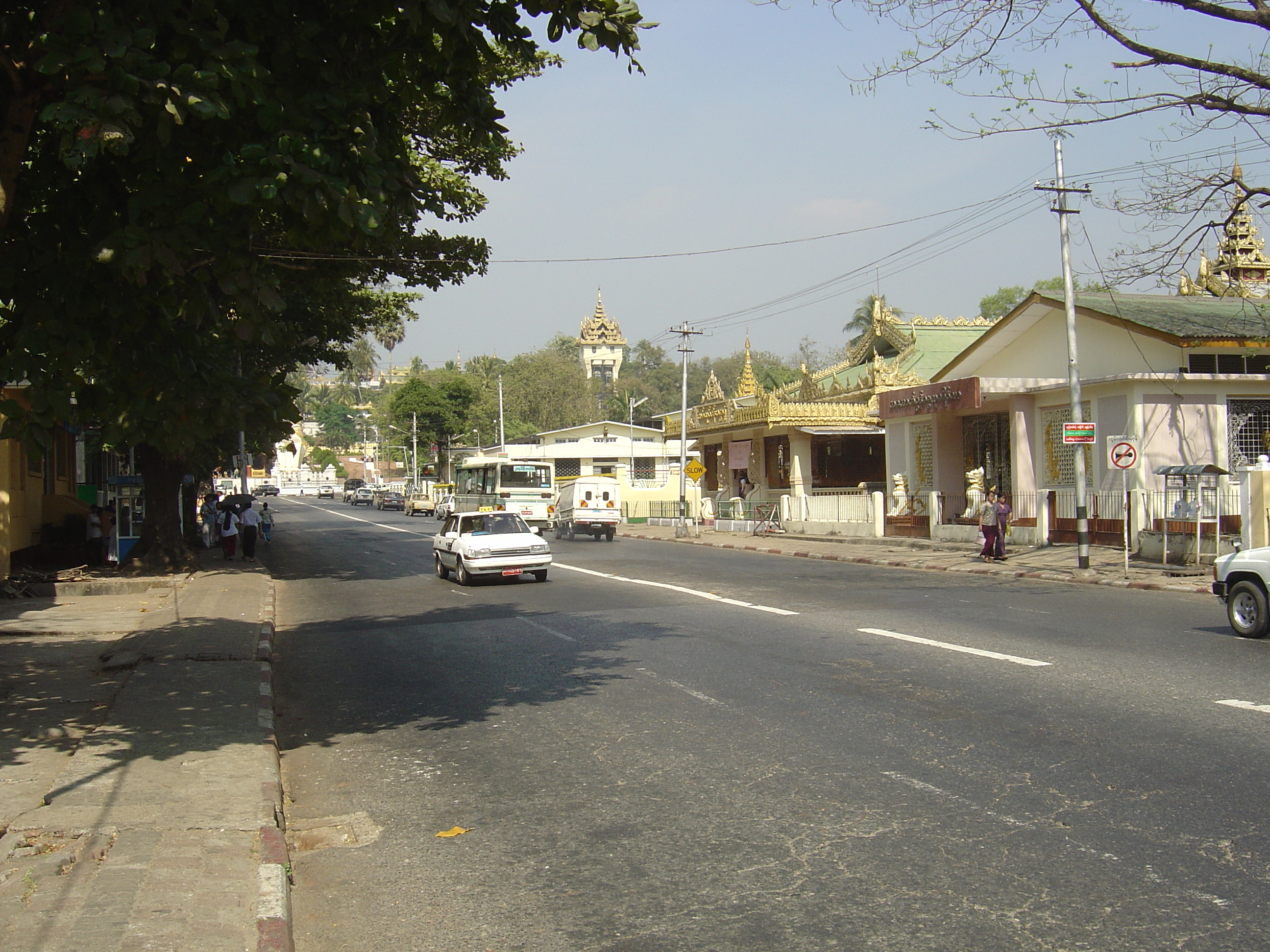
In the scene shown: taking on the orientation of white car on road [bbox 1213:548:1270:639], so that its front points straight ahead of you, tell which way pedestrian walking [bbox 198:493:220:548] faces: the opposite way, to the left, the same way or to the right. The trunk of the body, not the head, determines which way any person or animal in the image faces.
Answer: the opposite way

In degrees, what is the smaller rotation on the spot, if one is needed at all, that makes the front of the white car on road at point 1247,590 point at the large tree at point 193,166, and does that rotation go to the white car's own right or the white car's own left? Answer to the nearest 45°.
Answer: approximately 90° to the white car's own left

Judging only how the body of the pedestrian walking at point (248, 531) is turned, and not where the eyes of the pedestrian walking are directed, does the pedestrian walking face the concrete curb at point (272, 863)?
no

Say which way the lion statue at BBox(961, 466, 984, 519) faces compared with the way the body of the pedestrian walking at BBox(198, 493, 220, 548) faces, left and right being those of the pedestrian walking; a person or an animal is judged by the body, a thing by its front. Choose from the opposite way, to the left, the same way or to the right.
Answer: to the right

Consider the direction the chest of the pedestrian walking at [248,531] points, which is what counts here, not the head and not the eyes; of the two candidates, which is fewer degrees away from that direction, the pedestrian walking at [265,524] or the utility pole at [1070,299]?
the pedestrian walking

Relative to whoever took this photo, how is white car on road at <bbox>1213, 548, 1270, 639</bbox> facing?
facing away from the viewer and to the left of the viewer

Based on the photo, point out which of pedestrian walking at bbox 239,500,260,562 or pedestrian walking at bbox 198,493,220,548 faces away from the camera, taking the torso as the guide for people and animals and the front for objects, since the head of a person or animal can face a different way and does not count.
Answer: pedestrian walking at bbox 239,500,260,562

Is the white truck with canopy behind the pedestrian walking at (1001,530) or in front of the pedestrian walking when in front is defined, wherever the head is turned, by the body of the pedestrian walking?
behind

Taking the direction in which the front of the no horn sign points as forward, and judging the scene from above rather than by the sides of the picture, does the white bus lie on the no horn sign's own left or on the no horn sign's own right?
on the no horn sign's own right

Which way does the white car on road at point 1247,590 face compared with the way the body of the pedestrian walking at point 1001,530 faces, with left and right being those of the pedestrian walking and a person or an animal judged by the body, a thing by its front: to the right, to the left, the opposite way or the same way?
the opposite way

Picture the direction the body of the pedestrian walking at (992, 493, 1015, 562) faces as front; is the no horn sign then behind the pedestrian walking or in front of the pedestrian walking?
in front

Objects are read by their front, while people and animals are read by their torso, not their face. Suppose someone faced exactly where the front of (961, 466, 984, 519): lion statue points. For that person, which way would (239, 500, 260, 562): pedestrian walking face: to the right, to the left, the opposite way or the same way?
to the right

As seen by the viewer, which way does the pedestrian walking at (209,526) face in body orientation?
toward the camera

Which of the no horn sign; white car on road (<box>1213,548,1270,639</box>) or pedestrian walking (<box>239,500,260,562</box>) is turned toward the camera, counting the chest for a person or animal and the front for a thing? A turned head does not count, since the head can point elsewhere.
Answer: the no horn sign

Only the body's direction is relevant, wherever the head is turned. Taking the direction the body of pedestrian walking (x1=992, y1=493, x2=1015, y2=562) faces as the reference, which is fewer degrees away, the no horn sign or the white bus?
the no horn sign

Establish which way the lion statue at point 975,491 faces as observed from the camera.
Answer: facing the viewer and to the left of the viewer
